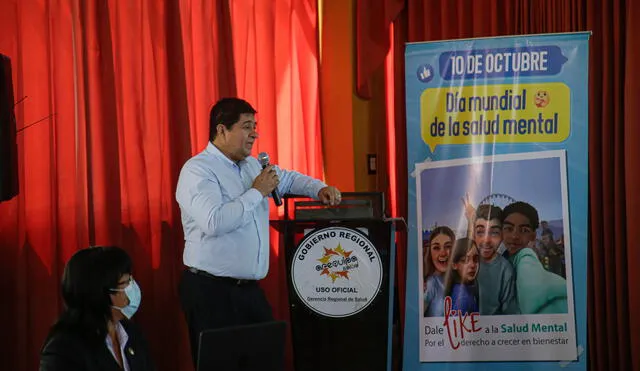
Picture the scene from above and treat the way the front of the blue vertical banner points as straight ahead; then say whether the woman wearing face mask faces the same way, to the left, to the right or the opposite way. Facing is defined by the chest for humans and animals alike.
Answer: to the left

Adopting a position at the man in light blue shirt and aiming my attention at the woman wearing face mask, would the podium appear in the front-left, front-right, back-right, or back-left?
back-left

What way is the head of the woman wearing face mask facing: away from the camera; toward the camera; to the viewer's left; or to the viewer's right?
to the viewer's right

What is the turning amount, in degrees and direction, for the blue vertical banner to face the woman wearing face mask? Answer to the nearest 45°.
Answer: approximately 45° to its right

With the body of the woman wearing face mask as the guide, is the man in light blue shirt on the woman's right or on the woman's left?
on the woman's left

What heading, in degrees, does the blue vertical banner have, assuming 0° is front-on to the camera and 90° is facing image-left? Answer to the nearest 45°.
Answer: approximately 0°

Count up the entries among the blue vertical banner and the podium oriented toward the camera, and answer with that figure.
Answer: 2
